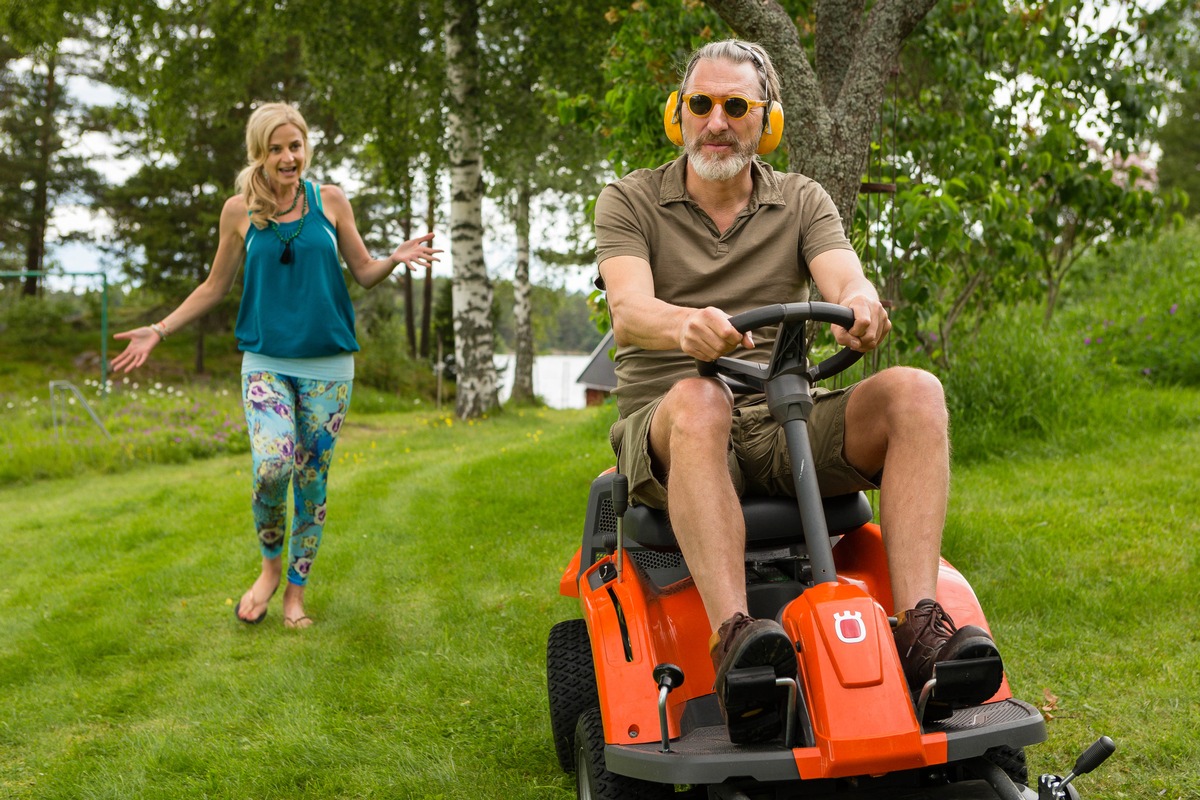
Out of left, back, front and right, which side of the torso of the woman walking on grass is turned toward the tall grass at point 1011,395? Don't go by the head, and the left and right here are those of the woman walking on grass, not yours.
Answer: left

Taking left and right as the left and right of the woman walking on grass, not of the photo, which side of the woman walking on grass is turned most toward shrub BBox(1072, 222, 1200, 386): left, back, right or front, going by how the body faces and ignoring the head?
left

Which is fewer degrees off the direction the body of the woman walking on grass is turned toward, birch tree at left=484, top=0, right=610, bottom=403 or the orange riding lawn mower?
the orange riding lawn mower

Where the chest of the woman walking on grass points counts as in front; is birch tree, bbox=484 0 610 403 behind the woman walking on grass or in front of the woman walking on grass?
behind

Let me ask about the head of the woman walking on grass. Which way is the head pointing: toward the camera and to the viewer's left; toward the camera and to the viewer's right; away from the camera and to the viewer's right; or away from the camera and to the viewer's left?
toward the camera and to the viewer's right

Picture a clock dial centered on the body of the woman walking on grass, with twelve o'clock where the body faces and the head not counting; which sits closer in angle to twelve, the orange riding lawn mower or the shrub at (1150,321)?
the orange riding lawn mower

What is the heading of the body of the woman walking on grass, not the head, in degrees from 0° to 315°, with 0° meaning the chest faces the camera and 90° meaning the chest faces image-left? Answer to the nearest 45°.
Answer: approximately 0°

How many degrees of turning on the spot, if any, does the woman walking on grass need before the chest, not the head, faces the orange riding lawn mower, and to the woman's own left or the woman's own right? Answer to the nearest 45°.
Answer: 0° — they already face it

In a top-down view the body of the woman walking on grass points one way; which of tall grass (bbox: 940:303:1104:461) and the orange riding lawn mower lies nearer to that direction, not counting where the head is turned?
the orange riding lawn mower
